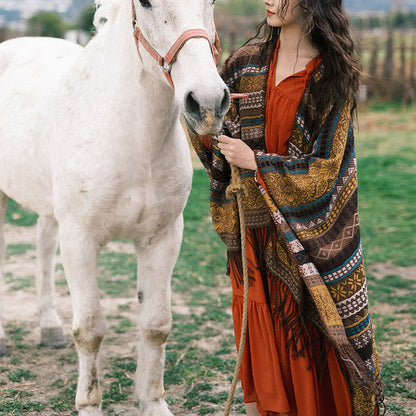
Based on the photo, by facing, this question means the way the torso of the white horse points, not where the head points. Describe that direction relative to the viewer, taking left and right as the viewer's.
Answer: facing the viewer and to the right of the viewer

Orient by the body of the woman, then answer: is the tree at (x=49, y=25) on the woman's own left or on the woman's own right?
on the woman's own right

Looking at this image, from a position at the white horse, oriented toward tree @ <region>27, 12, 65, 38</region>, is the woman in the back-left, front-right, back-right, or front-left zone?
back-right

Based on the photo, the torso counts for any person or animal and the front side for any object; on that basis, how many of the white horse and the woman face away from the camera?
0

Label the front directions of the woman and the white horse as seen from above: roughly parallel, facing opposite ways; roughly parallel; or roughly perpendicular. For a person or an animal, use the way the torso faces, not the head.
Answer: roughly perpendicular

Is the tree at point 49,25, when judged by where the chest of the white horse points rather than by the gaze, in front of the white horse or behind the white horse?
behind
